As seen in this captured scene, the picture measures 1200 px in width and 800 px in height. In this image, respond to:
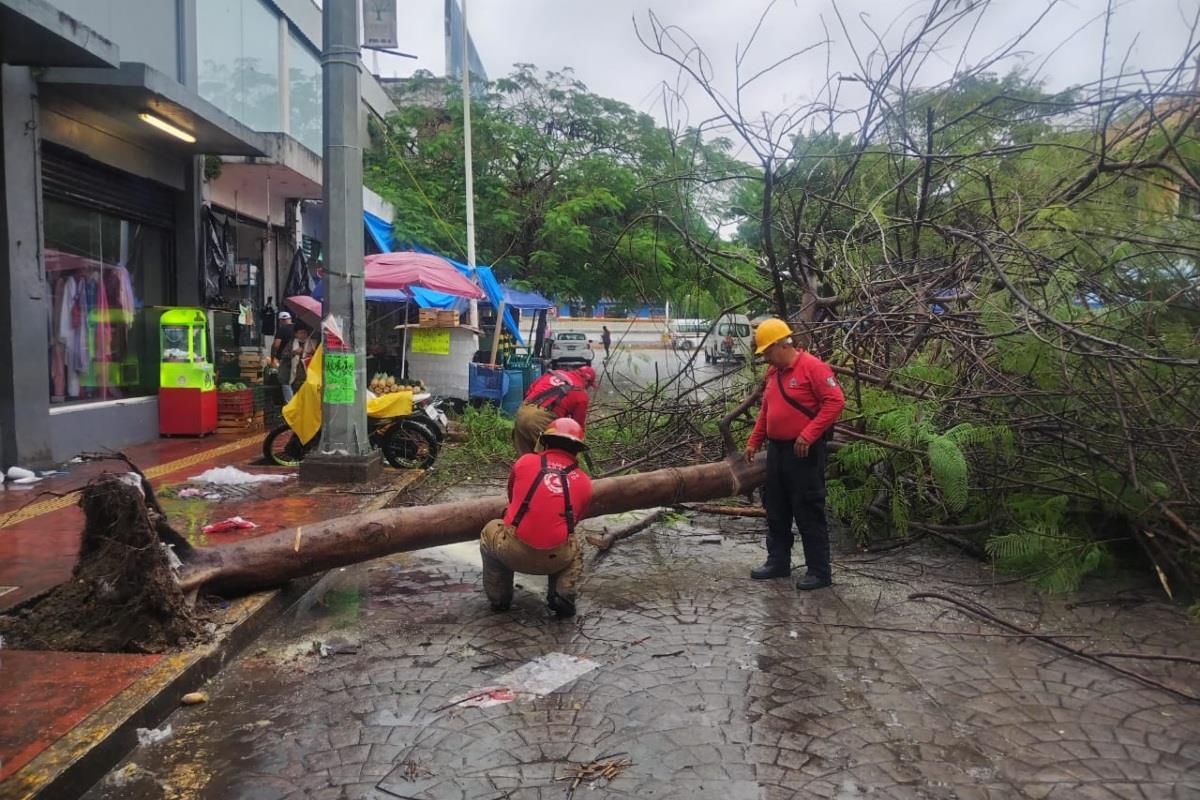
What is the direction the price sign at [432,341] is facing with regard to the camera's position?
facing the viewer

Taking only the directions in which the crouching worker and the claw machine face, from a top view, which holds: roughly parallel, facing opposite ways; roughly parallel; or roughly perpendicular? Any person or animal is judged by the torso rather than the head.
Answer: roughly perpendicular

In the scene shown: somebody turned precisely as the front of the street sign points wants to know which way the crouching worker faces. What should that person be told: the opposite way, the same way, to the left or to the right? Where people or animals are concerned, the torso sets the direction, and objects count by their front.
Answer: the opposite way

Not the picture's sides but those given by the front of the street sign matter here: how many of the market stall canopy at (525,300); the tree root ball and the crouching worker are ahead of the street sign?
2

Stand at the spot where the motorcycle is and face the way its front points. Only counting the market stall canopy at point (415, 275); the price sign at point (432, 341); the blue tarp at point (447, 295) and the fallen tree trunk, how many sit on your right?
3

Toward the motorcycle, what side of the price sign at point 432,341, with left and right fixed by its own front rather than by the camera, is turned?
front

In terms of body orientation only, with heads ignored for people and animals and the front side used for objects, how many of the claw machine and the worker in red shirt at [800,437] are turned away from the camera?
0

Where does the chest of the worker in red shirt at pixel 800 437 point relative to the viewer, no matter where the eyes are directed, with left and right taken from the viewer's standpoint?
facing the viewer and to the left of the viewer

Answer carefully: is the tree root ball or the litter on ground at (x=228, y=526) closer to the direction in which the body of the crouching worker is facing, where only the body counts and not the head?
the litter on ground

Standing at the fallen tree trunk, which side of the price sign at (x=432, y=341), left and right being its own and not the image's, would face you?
front

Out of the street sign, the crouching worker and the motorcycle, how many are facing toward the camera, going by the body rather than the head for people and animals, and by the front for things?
1

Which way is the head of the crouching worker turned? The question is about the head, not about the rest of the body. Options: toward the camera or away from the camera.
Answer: away from the camera

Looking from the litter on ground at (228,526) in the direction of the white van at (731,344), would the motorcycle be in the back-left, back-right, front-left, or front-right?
front-left

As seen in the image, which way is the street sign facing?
toward the camera

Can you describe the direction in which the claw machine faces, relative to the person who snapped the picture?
facing the viewer and to the right of the viewer

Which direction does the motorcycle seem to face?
to the viewer's left

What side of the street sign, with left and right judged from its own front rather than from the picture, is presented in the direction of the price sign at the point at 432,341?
back

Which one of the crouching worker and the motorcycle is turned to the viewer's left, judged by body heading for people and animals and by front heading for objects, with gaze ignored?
the motorcycle

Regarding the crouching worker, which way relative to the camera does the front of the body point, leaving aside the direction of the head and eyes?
away from the camera
